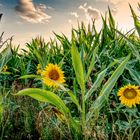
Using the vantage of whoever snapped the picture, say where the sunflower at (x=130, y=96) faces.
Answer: facing the viewer
